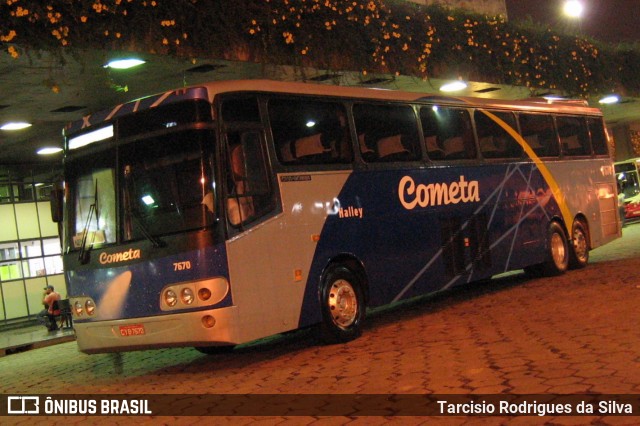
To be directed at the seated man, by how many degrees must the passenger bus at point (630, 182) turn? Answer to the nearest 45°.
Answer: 0° — it already faces them

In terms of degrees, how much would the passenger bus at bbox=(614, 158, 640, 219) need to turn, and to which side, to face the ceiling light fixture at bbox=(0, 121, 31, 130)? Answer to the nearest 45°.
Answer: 0° — it already faces it

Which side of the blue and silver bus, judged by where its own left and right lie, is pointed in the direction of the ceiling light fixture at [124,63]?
right

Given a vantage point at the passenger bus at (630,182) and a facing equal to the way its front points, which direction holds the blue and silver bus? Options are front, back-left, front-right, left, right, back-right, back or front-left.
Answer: front-left

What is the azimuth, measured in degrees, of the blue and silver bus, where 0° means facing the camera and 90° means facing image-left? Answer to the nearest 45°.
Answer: approximately 45°
